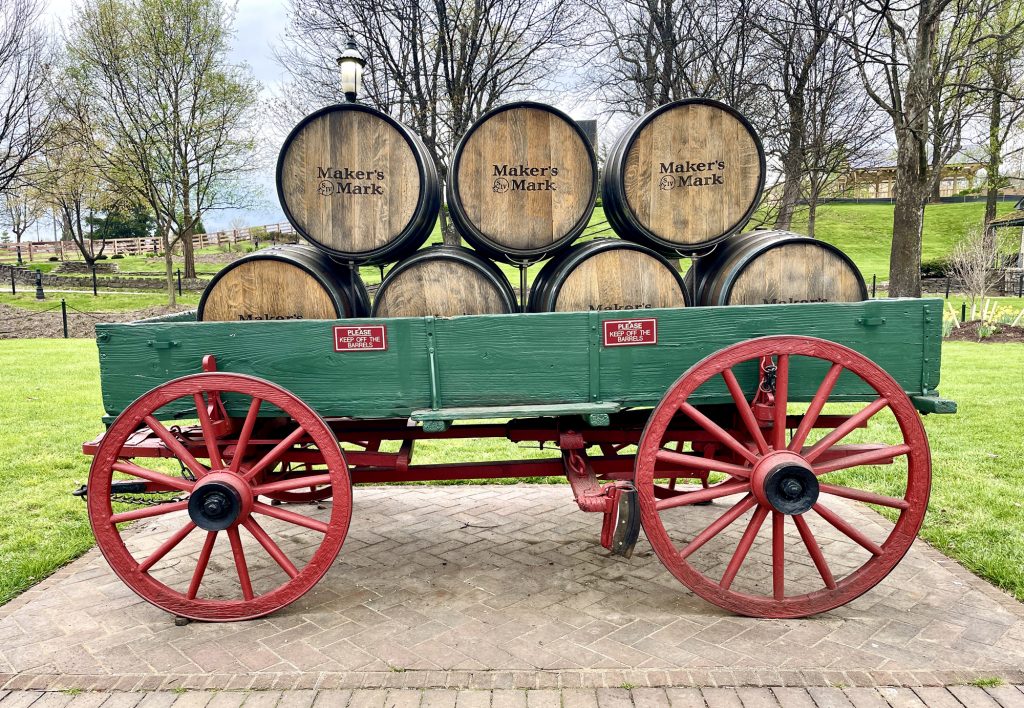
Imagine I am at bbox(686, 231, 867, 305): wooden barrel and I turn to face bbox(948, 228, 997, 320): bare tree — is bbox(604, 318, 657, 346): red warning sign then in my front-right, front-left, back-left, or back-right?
back-left

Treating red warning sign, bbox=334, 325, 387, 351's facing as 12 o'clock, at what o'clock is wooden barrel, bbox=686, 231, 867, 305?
The wooden barrel is roughly at 9 o'clock from the red warning sign.

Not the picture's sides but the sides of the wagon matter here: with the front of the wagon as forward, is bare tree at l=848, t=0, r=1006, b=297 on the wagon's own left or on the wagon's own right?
on the wagon's own right

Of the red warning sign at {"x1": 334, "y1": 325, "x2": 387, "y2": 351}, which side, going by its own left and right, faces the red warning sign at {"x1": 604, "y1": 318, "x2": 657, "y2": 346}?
left

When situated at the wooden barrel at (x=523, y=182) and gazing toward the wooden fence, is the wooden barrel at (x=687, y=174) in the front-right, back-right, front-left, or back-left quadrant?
back-right

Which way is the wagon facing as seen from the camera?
to the viewer's left

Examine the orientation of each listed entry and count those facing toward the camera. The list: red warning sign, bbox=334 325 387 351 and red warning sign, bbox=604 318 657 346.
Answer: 2
